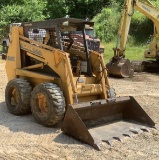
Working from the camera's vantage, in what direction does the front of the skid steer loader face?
facing the viewer and to the right of the viewer
